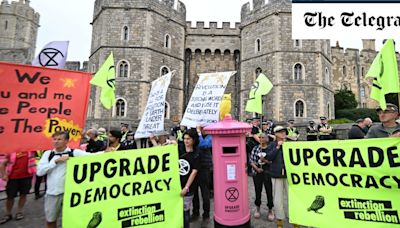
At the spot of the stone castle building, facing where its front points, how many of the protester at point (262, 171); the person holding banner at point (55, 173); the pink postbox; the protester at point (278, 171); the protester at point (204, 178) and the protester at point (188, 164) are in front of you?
6

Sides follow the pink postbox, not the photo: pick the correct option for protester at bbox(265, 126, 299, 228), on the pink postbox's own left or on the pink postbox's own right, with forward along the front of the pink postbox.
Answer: on the pink postbox's own left

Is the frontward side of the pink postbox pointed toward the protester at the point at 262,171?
no

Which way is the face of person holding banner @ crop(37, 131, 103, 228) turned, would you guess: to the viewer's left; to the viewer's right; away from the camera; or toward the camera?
toward the camera

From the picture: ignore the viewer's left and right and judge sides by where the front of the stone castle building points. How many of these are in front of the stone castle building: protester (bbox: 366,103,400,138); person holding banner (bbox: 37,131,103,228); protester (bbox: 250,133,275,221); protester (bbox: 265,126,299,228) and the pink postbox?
5

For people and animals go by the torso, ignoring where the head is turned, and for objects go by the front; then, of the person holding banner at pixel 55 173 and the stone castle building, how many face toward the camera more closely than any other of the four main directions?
2

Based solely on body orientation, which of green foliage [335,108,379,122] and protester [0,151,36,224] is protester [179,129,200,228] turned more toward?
the protester

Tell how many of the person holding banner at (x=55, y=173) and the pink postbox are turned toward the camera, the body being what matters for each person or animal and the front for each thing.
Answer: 2

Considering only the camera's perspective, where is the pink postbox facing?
facing the viewer

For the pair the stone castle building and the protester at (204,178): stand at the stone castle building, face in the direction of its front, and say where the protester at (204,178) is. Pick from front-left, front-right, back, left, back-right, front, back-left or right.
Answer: front

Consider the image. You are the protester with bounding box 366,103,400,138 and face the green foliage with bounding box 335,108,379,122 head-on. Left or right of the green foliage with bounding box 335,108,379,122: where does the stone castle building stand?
left

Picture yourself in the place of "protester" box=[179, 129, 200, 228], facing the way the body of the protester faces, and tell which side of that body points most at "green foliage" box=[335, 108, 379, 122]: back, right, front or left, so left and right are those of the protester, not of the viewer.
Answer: back

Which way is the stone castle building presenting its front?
toward the camera

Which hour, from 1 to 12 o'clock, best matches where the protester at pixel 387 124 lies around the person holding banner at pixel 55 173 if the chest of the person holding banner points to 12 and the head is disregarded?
The protester is roughly at 10 o'clock from the person holding banner.

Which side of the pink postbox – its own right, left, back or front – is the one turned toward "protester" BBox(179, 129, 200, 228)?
right

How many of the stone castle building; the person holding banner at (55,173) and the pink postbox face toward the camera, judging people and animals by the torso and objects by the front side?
3

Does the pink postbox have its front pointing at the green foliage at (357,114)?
no

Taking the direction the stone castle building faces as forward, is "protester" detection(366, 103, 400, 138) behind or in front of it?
in front

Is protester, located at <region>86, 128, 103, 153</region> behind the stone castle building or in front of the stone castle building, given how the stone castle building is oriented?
in front
